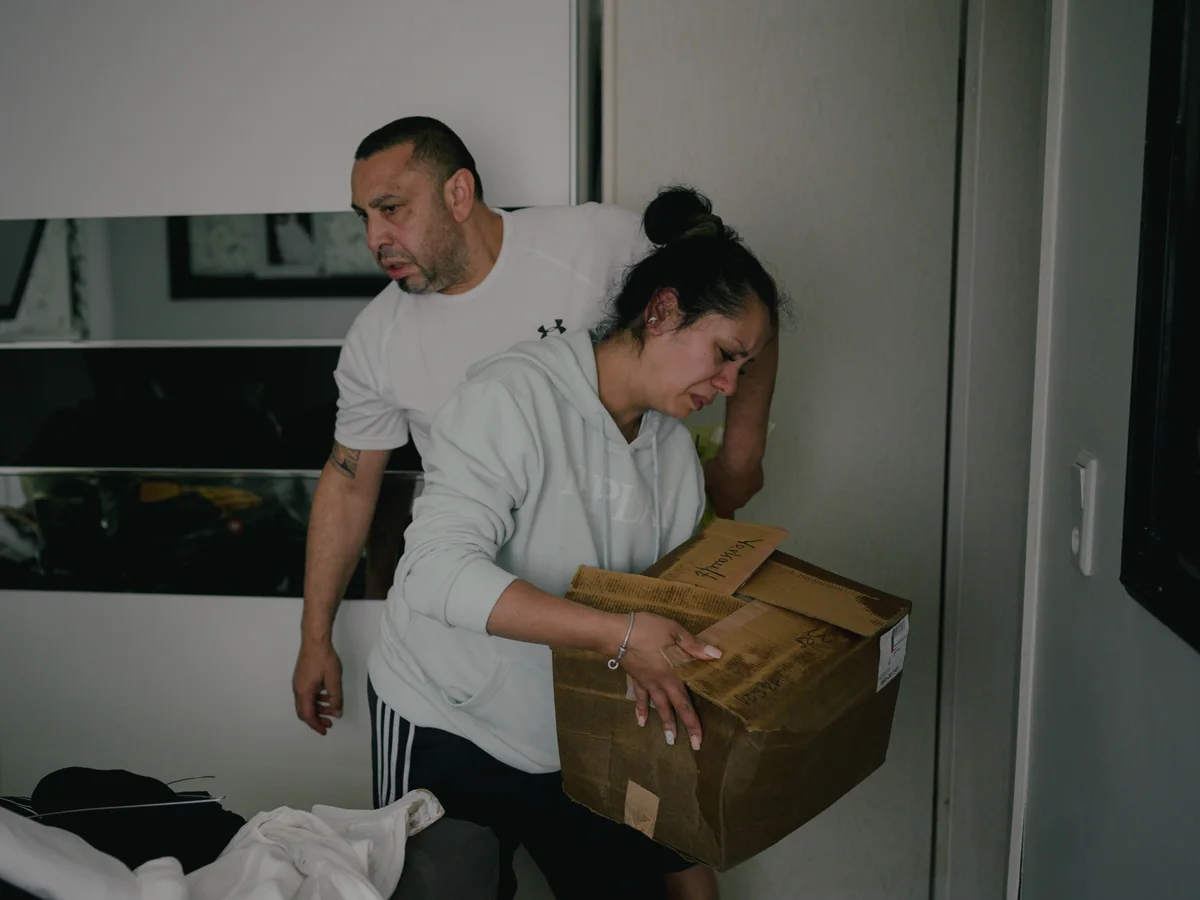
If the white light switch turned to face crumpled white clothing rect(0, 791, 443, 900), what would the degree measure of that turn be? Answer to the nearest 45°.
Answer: approximately 45° to its left

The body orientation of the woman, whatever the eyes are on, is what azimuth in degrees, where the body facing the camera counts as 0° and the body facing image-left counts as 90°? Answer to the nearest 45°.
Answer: approximately 315°

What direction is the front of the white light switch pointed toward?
to the viewer's left

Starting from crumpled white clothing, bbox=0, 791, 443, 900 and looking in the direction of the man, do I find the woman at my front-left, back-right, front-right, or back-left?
front-right

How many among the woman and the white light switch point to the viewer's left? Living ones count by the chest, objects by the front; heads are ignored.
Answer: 1

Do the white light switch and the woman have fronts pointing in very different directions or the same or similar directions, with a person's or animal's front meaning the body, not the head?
very different directions

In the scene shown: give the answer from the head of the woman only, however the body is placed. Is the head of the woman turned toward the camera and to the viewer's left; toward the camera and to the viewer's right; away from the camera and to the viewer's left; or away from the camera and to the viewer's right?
toward the camera and to the viewer's right
